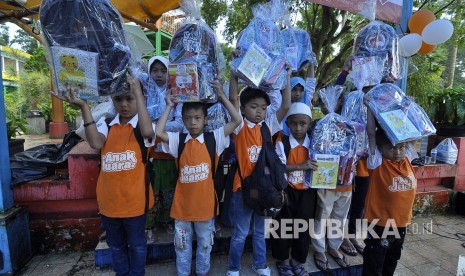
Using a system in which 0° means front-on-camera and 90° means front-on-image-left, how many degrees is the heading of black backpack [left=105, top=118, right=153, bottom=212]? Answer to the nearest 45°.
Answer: approximately 180°

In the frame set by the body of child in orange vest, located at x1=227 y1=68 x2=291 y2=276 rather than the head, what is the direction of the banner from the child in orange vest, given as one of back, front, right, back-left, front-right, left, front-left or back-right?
left

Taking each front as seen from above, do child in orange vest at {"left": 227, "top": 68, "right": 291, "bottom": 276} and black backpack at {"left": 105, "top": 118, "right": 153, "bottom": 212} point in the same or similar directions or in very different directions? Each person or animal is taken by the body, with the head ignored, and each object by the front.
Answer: very different directions

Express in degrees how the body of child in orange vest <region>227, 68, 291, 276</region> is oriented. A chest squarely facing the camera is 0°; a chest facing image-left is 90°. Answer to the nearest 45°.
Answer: approximately 315°

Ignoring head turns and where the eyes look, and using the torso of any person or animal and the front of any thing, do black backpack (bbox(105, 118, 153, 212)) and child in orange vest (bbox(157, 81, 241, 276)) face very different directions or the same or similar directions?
very different directions

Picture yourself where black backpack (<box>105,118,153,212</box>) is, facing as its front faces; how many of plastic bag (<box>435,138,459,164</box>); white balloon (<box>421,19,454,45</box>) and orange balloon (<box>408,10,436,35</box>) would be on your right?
3

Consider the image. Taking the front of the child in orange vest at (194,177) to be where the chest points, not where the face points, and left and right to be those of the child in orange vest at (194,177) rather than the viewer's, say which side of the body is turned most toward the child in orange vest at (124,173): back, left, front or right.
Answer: right

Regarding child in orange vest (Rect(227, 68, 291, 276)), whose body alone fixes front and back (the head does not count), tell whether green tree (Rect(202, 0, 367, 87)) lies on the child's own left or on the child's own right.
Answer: on the child's own left

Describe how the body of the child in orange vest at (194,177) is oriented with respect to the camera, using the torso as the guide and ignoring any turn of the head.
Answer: toward the camera

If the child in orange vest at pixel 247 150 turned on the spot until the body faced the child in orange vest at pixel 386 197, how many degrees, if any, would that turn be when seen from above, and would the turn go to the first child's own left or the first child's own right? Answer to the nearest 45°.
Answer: approximately 45° to the first child's own left
